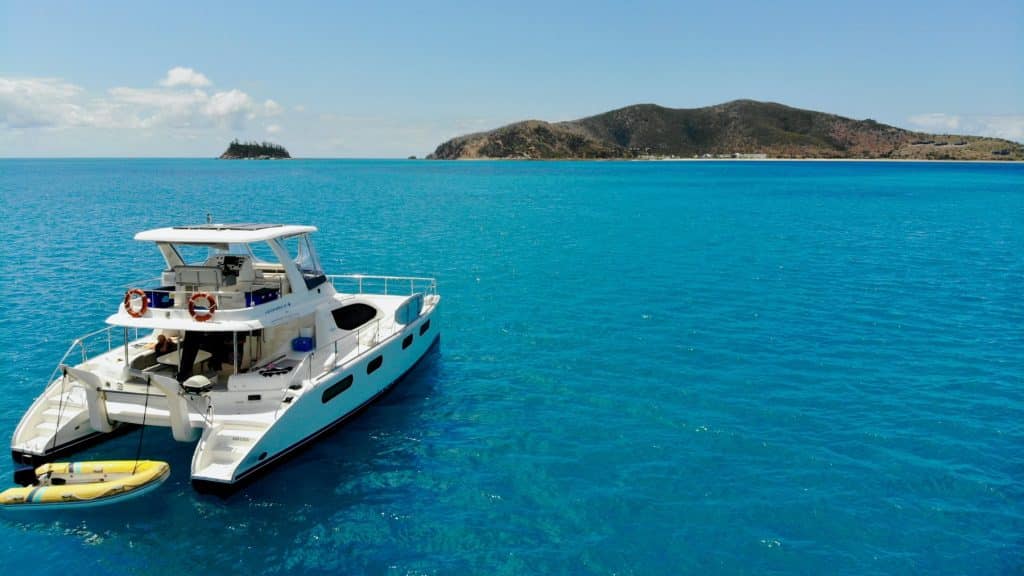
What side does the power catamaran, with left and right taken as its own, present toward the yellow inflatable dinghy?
back

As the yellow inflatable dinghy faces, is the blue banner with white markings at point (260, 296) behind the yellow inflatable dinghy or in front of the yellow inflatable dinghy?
in front

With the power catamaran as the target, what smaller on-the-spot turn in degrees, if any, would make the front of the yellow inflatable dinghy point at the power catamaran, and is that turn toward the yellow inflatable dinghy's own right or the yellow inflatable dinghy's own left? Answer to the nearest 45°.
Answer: approximately 45° to the yellow inflatable dinghy's own left

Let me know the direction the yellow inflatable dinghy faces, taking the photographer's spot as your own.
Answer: facing to the right of the viewer

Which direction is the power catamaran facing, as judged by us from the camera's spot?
facing away from the viewer and to the right of the viewer

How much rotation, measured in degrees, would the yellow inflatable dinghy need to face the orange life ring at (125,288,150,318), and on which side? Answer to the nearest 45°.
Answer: approximately 45° to its left

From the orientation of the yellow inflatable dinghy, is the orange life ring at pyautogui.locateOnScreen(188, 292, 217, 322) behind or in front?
in front
